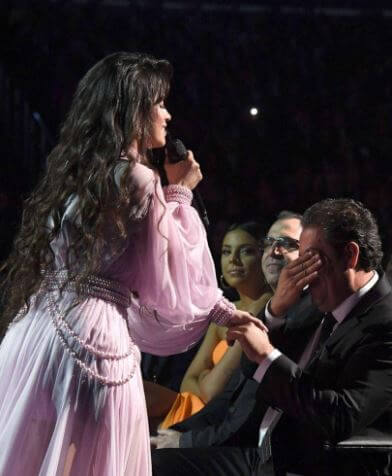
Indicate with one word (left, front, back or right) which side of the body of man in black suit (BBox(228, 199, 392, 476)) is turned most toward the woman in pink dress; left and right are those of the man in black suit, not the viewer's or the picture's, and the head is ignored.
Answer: front

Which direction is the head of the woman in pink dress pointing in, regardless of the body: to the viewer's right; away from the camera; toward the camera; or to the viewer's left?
to the viewer's right

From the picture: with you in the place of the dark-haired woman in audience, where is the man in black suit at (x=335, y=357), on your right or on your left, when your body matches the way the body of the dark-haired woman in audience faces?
on your left

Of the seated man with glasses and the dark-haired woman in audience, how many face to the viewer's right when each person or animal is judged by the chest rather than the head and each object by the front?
0

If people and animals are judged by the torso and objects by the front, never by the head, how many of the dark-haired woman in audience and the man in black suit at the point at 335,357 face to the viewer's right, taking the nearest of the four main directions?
0

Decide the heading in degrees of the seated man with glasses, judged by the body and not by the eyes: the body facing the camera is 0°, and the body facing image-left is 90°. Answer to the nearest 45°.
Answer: approximately 45°

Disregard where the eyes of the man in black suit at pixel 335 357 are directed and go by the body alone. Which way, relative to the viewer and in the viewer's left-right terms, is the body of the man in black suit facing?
facing to the left of the viewer
